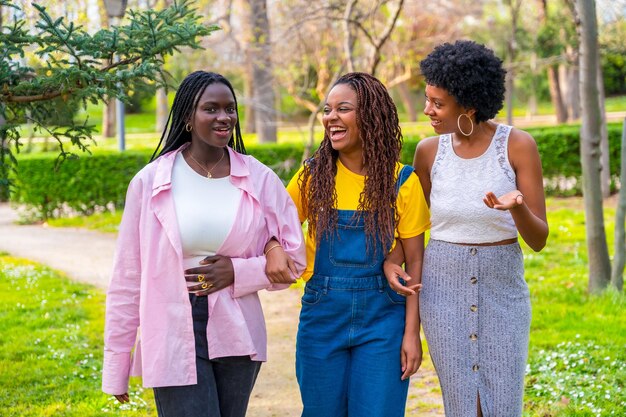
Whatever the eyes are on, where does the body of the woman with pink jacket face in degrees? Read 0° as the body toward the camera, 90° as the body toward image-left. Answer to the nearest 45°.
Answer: approximately 0°

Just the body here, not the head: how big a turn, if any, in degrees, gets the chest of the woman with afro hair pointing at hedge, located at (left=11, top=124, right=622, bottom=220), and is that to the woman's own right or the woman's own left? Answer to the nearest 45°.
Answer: approximately 135° to the woman's own right

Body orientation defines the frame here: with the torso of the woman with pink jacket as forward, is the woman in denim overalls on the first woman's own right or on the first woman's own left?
on the first woman's own left

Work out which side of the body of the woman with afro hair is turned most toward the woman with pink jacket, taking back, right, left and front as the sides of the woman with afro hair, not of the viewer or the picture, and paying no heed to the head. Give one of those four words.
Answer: right

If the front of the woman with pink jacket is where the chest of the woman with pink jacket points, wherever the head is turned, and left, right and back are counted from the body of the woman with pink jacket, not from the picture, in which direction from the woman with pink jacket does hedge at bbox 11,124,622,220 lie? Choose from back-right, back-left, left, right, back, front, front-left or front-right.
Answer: back

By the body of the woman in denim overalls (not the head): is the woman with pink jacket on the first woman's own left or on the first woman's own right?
on the first woman's own right

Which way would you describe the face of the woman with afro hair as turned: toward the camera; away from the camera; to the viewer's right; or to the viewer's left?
to the viewer's left

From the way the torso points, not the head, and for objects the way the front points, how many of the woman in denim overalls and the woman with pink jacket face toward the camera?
2
